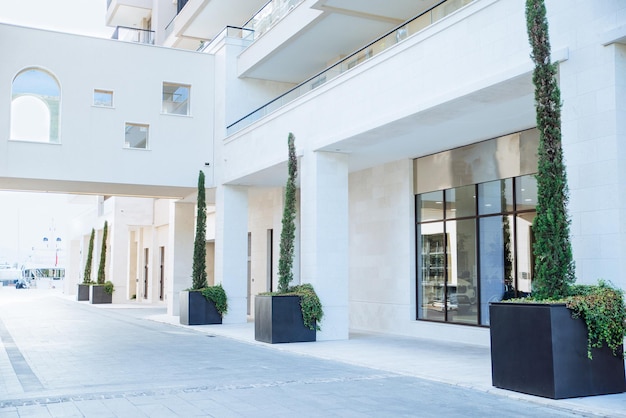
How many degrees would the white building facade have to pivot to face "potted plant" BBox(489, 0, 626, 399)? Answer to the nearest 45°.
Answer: approximately 45° to its left

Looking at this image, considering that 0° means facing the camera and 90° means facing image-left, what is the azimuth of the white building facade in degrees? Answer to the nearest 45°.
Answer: approximately 45°

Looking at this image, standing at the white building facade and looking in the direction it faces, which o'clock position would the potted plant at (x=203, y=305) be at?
The potted plant is roughly at 3 o'clock from the white building facade.
